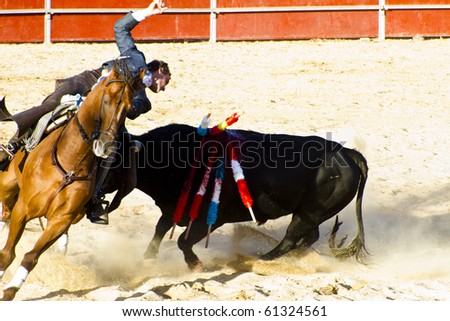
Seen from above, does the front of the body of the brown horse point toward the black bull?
no

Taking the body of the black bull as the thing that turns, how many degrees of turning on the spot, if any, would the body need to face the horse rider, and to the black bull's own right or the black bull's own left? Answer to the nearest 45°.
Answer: approximately 45° to the black bull's own left

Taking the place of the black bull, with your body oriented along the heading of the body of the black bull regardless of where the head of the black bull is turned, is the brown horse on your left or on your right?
on your left

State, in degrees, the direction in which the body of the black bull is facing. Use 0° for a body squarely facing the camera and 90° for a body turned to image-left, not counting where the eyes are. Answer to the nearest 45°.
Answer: approximately 90°
